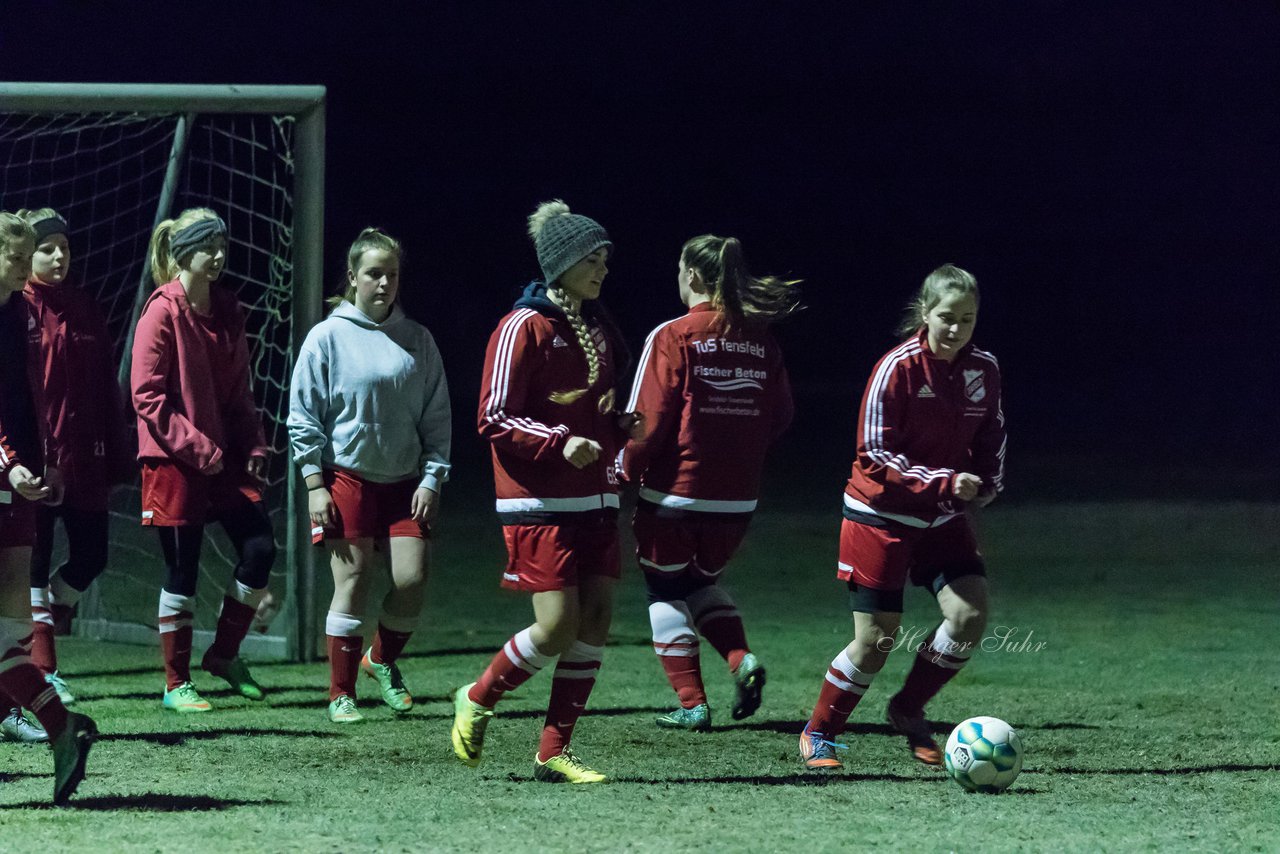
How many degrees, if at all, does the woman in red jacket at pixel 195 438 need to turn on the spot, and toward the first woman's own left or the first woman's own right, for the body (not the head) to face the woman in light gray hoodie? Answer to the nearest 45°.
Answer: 0° — they already face them

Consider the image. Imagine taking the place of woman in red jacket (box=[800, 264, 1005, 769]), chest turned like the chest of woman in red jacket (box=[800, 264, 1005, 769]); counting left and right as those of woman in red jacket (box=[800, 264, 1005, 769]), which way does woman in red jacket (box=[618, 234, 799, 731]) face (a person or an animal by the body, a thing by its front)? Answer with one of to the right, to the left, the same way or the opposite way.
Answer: the opposite way

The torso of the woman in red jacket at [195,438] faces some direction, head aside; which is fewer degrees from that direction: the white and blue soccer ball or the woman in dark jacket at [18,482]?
the white and blue soccer ball

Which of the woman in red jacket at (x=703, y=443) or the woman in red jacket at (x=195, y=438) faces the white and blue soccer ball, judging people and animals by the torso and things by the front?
the woman in red jacket at (x=195, y=438)

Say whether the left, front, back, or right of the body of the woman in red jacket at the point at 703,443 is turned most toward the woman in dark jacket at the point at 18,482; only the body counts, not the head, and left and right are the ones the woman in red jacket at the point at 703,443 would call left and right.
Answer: left

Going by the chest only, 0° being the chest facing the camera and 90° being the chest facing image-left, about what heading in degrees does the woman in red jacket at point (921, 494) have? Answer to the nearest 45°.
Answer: approximately 315°

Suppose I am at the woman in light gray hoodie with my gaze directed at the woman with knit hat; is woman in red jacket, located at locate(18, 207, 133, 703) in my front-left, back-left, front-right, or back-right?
back-right

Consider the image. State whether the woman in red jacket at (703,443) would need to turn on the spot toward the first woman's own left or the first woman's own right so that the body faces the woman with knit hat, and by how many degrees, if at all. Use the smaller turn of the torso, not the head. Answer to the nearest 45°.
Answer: approximately 135° to the first woman's own left

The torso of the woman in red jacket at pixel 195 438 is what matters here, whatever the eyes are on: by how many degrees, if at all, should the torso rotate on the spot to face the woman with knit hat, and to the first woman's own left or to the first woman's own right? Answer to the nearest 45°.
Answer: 0° — they already face them

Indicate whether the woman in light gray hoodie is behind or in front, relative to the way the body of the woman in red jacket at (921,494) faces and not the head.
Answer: behind

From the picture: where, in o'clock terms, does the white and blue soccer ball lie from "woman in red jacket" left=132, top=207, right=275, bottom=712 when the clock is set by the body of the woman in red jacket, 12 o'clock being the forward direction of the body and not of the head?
The white and blue soccer ball is roughly at 12 o'clock from the woman in red jacket.

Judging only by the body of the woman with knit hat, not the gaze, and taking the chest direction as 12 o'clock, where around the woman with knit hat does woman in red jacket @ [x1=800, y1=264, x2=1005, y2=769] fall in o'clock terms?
The woman in red jacket is roughly at 10 o'clock from the woman with knit hat.

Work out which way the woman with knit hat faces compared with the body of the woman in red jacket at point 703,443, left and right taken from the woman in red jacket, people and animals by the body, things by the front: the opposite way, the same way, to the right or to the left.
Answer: the opposite way
